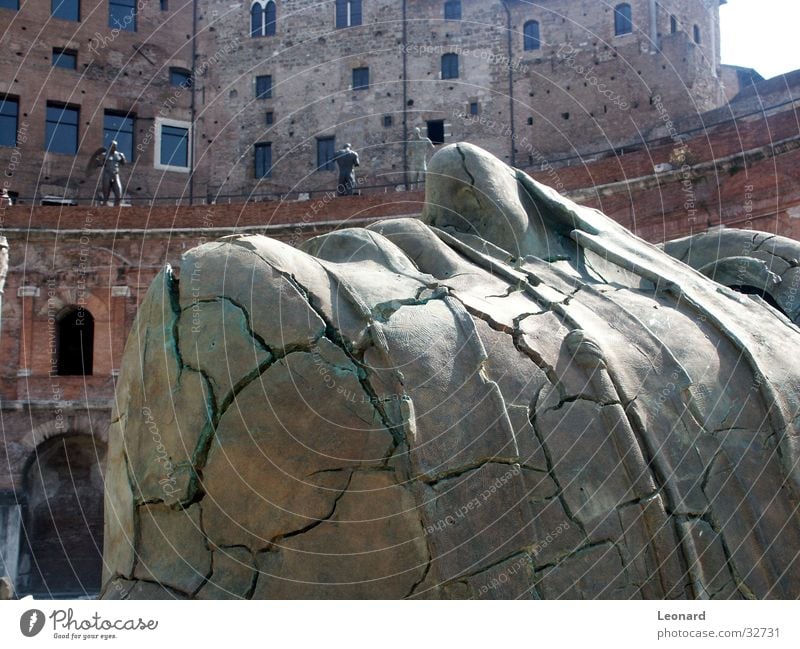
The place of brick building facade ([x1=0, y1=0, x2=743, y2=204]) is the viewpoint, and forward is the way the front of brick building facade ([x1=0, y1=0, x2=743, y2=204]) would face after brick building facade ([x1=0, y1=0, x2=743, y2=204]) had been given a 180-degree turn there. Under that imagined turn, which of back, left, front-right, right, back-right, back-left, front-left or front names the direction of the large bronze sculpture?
back

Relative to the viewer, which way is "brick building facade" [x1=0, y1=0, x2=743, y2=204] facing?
toward the camera
